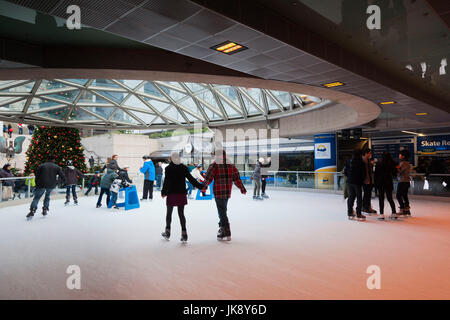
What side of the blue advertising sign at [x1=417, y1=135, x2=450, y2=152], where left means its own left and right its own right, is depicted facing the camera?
front

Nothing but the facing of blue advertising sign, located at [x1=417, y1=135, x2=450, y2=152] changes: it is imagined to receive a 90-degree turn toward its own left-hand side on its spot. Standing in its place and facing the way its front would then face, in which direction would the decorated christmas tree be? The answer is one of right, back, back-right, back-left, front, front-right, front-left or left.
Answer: back-right

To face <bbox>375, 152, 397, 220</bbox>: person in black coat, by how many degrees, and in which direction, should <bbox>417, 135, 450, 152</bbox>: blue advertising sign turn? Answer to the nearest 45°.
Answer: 0° — it already faces them

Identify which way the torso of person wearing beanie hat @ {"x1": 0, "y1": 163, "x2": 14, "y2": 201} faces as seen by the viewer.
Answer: to the viewer's right

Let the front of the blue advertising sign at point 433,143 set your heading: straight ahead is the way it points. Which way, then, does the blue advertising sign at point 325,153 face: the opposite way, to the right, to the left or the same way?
the same way

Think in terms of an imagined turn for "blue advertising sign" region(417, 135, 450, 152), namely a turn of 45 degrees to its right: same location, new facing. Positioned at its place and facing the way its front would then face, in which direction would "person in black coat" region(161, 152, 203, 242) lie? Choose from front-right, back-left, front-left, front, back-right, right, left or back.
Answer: front-left

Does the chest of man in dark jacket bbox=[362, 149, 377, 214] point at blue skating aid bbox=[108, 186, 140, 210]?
no

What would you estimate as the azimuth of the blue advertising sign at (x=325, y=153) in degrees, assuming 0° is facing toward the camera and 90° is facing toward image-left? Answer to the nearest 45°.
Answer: approximately 0°

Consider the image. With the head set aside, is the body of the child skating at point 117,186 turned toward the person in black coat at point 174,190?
no

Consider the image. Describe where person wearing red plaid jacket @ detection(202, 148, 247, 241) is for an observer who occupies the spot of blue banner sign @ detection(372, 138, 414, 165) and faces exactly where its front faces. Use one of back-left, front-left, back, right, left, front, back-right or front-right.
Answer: front

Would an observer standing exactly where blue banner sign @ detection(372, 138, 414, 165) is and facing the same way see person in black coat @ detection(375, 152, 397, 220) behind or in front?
in front

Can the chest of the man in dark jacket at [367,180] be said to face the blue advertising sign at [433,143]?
no
